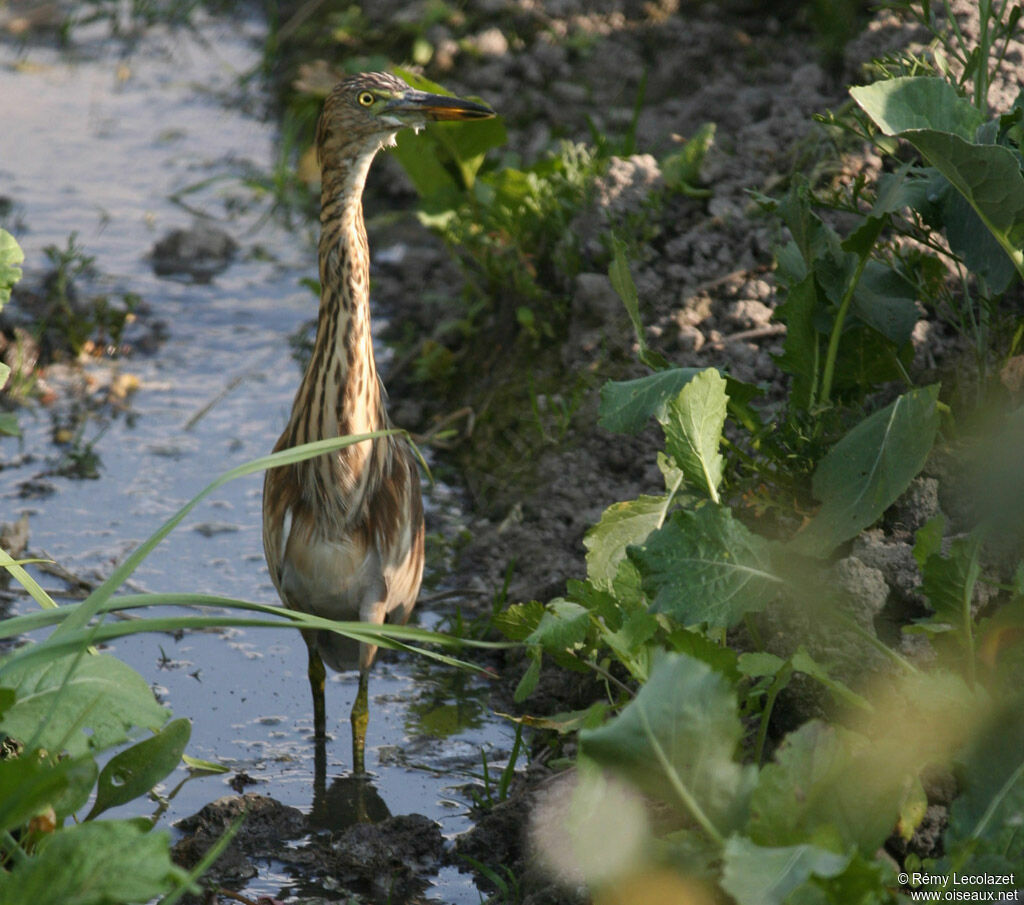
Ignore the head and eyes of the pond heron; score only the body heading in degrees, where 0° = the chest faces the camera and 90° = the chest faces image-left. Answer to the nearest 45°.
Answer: approximately 0°

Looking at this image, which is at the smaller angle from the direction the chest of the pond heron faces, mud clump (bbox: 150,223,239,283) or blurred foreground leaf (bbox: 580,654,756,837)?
the blurred foreground leaf

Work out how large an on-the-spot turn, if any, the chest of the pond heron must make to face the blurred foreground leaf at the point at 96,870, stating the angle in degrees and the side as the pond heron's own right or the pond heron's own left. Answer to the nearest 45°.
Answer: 0° — it already faces it

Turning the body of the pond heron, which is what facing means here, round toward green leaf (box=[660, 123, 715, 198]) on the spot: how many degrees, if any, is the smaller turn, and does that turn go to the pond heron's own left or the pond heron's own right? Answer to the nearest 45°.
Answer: approximately 135° to the pond heron's own left

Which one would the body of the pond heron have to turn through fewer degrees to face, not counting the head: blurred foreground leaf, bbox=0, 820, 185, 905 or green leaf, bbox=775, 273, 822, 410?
the blurred foreground leaf
